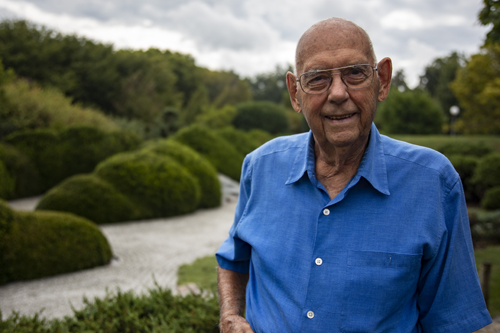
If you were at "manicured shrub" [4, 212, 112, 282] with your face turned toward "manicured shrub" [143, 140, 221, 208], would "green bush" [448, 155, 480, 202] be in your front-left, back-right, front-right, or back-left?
front-right

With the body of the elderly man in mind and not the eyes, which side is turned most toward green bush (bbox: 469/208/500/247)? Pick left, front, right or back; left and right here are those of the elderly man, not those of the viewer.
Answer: back

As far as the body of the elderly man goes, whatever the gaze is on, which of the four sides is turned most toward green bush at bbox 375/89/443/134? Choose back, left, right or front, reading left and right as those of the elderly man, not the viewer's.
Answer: back

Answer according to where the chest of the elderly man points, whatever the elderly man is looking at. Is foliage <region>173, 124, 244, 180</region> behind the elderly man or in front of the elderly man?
behind

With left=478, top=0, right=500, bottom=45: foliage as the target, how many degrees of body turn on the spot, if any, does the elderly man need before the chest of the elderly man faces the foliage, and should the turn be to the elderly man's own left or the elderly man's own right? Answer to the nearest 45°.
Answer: approximately 180°

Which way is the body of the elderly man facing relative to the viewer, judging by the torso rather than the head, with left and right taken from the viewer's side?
facing the viewer

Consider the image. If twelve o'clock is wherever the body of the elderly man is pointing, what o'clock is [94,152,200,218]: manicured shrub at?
The manicured shrub is roughly at 5 o'clock from the elderly man.

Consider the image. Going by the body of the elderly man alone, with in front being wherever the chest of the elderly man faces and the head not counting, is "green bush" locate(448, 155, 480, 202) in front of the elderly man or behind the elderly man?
behind

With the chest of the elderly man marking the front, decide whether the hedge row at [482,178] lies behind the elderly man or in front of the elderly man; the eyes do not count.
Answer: behind

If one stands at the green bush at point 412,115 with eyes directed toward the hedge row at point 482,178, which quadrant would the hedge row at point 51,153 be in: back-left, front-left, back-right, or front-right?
front-right

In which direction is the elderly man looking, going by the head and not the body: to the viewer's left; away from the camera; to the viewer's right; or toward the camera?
toward the camera
